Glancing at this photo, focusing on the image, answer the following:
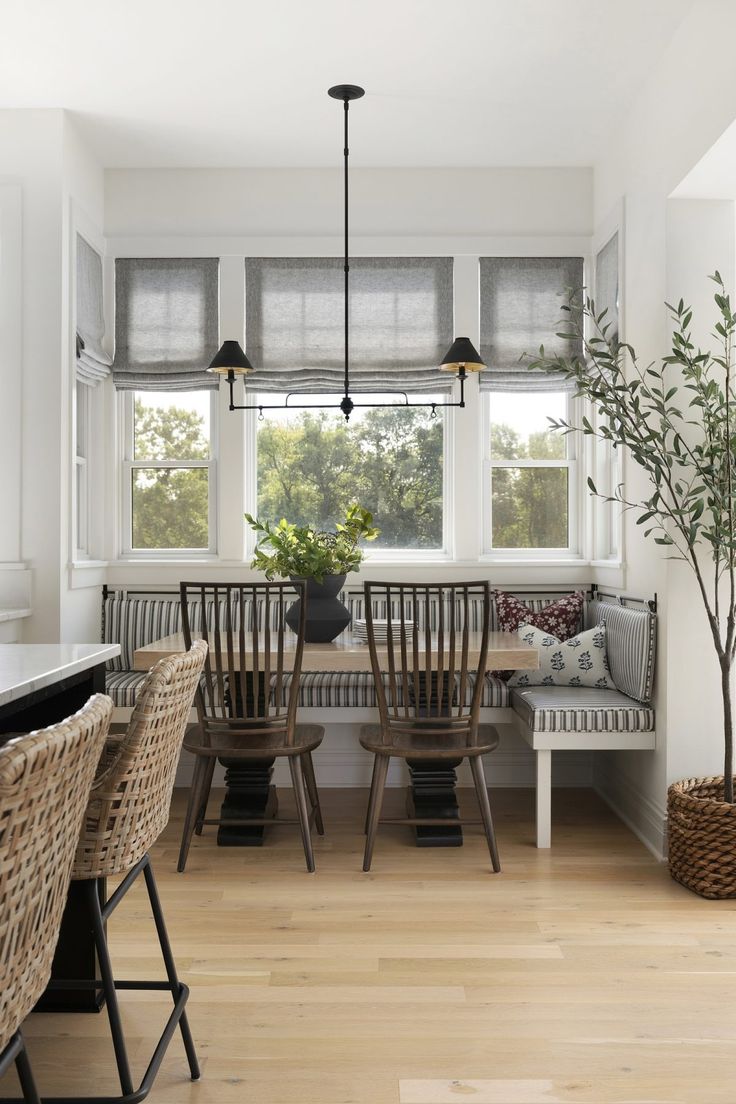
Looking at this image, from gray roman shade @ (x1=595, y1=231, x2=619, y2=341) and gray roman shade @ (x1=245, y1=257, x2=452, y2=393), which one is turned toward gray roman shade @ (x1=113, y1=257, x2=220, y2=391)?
gray roman shade @ (x1=595, y1=231, x2=619, y2=341)

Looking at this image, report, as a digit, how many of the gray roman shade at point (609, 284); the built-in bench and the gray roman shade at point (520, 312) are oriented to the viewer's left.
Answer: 1

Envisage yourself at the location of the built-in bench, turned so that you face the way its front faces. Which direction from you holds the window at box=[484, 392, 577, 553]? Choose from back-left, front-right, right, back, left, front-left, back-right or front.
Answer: back

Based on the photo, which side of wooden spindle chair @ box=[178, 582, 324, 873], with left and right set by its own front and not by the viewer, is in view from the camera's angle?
back

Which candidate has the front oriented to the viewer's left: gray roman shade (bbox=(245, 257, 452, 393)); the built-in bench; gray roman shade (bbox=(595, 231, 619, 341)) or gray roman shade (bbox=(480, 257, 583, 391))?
gray roman shade (bbox=(595, 231, 619, 341))

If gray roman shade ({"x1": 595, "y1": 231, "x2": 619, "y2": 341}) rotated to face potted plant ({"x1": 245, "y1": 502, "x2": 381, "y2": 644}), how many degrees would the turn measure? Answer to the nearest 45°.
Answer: approximately 45° to its left

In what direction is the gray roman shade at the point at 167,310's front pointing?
toward the camera

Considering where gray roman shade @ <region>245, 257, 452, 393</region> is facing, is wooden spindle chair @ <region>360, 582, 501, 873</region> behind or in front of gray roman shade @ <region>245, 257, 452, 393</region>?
in front

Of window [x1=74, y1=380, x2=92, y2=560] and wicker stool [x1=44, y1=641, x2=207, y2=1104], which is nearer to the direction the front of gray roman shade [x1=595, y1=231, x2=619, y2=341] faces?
the window

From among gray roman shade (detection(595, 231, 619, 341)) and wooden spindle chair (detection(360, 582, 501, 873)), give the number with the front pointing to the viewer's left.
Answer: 1

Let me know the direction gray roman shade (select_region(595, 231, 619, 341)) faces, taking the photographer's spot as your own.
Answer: facing to the left of the viewer

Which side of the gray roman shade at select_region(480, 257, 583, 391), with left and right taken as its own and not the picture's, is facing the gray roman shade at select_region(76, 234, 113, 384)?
right

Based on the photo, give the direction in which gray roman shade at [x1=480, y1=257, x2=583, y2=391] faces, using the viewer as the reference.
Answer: facing the viewer

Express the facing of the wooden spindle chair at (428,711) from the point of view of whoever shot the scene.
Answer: facing away from the viewer
